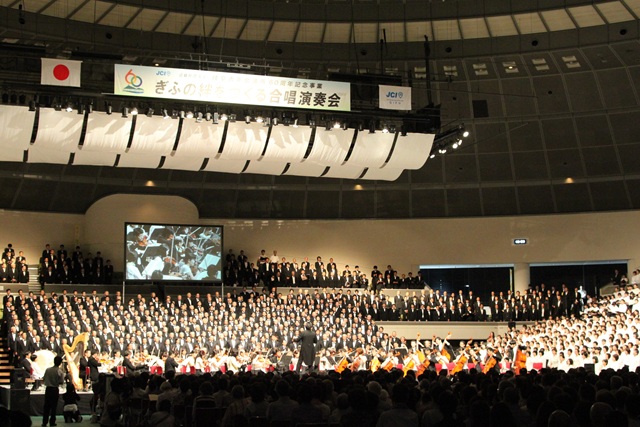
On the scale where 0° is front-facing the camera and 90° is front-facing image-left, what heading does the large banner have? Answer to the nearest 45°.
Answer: approximately 0°

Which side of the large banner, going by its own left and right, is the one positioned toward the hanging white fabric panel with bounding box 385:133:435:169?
left

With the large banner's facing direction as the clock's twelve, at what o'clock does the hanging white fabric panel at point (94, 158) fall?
The hanging white fabric panel is roughly at 4 o'clock from the large banner.

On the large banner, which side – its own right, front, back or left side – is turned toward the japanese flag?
right
